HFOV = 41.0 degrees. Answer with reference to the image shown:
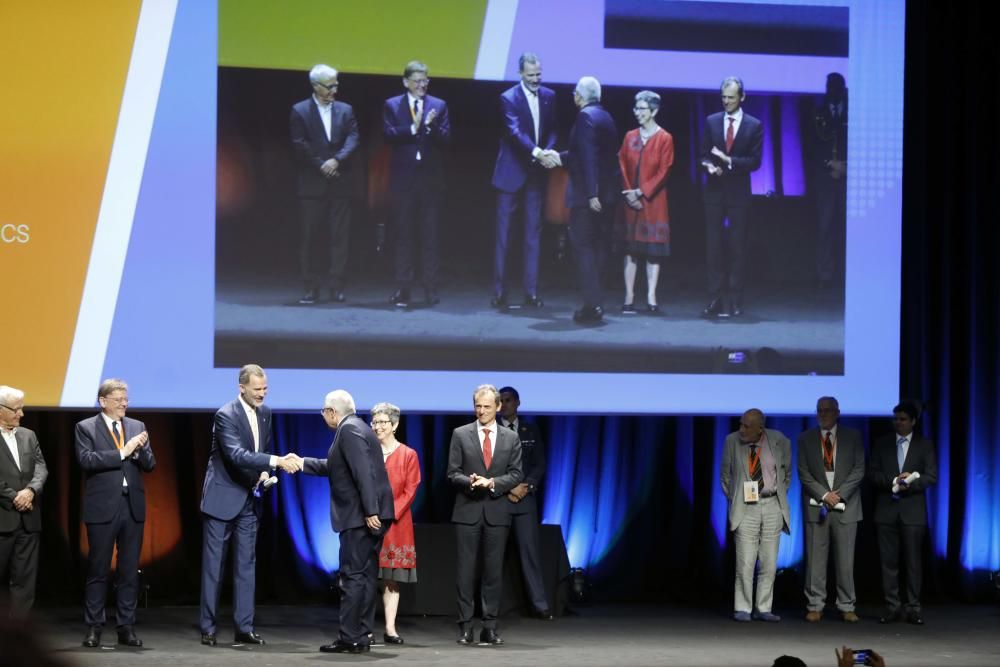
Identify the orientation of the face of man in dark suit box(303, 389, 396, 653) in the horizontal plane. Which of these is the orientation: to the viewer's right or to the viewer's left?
to the viewer's left

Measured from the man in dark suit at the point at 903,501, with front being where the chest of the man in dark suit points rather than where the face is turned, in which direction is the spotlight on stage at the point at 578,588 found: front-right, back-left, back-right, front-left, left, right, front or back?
right

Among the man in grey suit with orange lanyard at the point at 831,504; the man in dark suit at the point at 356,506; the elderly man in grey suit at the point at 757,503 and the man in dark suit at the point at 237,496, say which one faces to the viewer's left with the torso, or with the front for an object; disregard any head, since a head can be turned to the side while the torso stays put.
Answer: the man in dark suit at the point at 356,506

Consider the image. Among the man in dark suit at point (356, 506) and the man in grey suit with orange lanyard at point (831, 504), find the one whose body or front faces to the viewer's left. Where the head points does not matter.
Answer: the man in dark suit

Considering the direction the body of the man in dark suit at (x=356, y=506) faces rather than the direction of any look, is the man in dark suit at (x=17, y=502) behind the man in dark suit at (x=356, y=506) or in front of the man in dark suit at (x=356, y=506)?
in front

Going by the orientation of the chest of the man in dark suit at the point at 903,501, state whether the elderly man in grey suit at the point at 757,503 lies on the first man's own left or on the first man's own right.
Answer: on the first man's own right

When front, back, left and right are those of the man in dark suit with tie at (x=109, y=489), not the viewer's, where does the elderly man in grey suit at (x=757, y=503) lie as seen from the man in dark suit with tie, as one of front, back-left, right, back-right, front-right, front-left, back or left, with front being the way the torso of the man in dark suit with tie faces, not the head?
front-left

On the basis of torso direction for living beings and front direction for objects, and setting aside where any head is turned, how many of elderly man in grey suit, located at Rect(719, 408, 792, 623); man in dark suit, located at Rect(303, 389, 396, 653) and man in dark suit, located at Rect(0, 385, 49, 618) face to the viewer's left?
1

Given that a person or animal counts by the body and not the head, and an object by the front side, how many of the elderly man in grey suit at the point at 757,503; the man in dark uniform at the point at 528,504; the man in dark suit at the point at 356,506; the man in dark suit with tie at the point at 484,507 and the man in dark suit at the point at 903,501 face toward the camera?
4

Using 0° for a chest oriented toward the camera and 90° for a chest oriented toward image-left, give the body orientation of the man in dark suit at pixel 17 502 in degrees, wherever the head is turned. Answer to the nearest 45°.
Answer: approximately 315°

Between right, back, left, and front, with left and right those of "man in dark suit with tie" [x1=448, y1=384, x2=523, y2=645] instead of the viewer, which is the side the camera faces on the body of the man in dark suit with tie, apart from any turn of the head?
front

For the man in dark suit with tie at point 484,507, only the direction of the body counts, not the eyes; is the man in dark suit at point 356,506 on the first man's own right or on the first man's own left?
on the first man's own right

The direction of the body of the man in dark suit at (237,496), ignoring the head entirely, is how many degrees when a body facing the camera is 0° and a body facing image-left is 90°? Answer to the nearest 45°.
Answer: approximately 315°

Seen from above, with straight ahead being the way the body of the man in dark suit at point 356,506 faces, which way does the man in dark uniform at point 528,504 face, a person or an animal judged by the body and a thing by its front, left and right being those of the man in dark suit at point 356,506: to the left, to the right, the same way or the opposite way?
to the left
